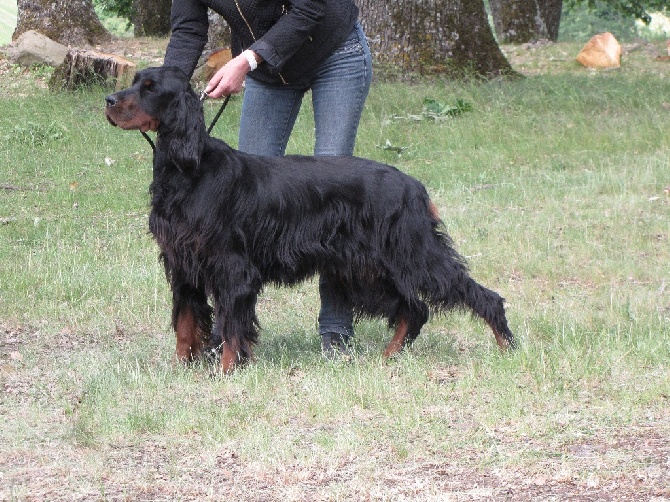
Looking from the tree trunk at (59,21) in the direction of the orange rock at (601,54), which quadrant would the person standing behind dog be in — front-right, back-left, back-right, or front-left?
front-right

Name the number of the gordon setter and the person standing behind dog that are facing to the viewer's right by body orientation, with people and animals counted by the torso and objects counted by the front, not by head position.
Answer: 0

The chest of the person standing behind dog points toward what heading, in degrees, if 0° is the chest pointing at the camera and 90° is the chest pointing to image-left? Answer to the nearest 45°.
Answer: approximately 45°

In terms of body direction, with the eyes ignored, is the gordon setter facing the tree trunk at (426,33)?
no

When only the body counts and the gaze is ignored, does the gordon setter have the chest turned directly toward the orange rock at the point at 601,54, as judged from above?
no

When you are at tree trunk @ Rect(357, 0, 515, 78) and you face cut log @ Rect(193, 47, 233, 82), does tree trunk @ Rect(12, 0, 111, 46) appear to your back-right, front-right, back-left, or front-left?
front-right

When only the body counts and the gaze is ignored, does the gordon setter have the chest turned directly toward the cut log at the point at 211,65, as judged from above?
no

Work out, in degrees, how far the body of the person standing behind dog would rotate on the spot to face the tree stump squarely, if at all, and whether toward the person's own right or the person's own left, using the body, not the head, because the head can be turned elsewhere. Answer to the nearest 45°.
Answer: approximately 135° to the person's own right

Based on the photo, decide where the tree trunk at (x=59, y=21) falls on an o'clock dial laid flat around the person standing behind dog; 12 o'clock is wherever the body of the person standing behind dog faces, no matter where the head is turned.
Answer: The tree trunk is roughly at 4 o'clock from the person standing behind dog.

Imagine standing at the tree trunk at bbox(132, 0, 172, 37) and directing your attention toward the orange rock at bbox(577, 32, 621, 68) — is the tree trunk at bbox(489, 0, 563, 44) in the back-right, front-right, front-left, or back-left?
front-left

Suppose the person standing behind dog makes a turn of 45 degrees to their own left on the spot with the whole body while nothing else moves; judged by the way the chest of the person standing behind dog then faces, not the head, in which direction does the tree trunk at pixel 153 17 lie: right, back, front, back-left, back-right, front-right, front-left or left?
back

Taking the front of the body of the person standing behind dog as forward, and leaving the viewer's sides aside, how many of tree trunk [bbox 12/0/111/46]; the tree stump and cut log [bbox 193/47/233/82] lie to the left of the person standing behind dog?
0

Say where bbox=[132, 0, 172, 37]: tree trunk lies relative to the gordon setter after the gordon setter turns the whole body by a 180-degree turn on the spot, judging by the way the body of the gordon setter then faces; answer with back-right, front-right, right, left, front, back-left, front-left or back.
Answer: left

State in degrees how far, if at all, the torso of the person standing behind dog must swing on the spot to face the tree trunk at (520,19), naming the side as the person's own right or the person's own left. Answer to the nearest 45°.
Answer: approximately 135° to the person's own right

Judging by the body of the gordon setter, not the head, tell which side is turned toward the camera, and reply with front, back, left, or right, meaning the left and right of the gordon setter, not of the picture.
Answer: left
